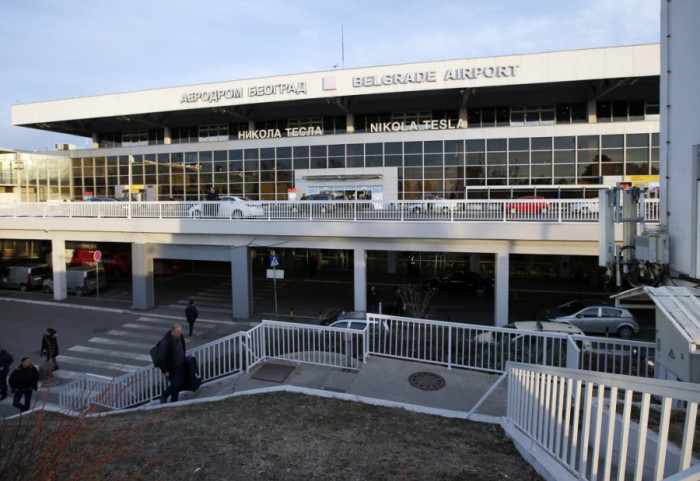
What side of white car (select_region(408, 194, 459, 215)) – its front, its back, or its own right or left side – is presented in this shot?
left

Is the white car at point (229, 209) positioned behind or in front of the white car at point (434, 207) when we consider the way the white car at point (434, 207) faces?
in front

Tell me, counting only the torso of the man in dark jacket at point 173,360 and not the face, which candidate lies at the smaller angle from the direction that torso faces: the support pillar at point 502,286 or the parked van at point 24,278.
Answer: the support pillar

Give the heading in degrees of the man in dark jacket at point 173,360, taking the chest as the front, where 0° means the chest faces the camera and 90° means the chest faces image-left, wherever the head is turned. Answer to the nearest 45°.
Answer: approximately 315°

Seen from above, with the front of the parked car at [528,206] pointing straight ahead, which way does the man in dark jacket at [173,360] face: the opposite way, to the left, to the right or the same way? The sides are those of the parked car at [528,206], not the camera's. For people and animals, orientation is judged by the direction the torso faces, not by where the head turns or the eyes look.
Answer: the opposite way

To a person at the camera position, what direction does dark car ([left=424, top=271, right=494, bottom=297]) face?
facing to the left of the viewer

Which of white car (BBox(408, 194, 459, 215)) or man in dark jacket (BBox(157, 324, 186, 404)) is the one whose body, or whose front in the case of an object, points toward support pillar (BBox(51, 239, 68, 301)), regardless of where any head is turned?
the white car

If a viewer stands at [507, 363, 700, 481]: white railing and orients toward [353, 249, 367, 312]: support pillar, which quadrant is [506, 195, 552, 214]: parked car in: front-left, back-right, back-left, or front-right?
front-right
